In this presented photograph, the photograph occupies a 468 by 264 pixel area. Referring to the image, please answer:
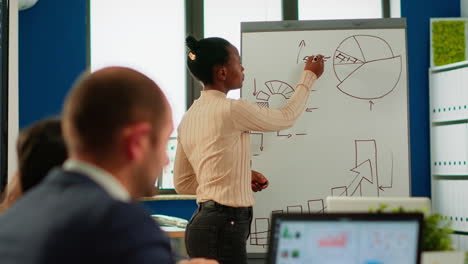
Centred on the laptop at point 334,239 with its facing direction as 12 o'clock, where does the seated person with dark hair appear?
The seated person with dark hair is roughly at 3 o'clock from the laptop.

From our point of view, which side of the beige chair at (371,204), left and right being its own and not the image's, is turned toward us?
back

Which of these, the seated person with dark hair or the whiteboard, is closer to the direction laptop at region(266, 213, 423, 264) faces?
the seated person with dark hair

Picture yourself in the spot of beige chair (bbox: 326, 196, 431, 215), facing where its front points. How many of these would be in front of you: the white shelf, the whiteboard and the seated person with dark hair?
2

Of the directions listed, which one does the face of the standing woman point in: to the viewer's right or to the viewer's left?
to the viewer's right

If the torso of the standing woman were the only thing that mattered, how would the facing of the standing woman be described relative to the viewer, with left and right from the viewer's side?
facing away from the viewer and to the right of the viewer
